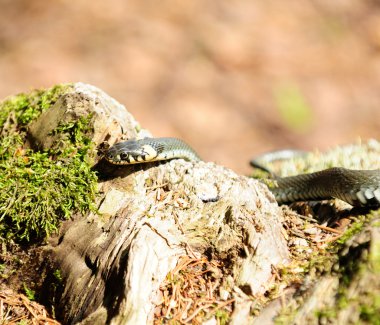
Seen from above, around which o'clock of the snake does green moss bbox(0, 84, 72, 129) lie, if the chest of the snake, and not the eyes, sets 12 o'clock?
The green moss is roughly at 12 o'clock from the snake.

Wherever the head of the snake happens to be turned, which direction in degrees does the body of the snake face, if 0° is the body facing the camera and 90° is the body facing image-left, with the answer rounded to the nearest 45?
approximately 90°

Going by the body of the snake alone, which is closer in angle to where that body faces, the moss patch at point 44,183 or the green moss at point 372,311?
the moss patch

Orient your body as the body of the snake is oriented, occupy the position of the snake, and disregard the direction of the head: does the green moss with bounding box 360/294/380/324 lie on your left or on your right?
on your left

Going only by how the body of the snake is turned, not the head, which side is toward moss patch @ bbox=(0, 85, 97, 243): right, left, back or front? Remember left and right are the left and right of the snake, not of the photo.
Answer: front
